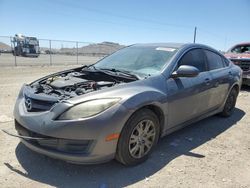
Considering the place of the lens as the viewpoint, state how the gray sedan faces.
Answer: facing the viewer and to the left of the viewer

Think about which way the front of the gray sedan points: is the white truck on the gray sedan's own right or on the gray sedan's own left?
on the gray sedan's own right
